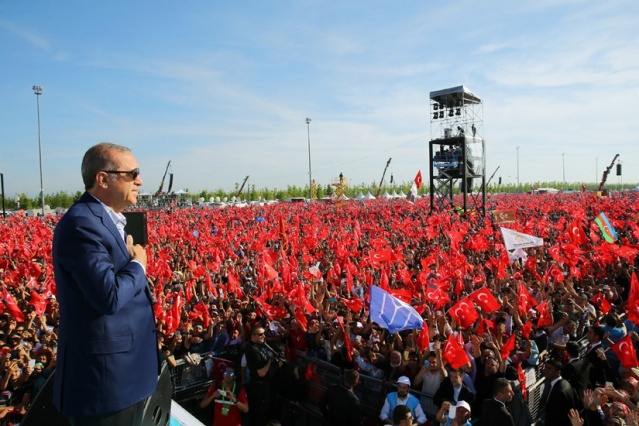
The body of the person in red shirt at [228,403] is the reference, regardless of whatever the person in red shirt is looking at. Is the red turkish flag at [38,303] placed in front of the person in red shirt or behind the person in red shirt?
behind

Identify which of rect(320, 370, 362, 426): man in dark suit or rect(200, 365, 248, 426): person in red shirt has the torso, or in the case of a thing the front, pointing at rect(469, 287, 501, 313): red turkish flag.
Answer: the man in dark suit

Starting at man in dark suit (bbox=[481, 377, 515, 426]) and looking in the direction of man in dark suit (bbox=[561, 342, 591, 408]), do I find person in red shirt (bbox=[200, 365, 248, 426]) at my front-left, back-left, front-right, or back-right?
back-left

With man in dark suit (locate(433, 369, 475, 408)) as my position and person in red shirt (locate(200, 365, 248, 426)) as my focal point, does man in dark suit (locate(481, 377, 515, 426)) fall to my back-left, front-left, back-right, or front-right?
back-left

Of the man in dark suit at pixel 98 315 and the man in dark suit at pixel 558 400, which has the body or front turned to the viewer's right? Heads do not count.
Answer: the man in dark suit at pixel 98 315

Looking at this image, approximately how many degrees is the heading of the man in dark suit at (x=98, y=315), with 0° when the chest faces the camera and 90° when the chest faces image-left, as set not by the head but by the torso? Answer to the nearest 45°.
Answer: approximately 270°

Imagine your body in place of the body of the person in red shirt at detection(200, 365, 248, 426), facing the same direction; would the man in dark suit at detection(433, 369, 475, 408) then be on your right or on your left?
on your left

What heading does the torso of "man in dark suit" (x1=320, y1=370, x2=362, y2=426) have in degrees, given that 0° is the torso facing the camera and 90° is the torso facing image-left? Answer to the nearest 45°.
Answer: approximately 225°

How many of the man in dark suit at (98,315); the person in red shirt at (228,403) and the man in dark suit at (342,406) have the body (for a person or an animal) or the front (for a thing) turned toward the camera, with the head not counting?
1

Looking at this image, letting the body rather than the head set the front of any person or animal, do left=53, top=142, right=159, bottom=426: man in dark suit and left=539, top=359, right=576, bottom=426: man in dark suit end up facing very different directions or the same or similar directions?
very different directions

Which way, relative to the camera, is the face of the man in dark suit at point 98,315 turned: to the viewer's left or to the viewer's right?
to the viewer's right
